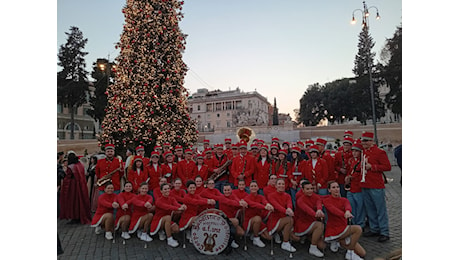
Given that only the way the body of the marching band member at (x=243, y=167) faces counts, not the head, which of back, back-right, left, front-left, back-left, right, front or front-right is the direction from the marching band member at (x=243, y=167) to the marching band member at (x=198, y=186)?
front-right

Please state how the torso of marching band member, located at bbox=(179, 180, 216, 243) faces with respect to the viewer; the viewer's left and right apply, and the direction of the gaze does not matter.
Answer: facing the viewer and to the right of the viewer

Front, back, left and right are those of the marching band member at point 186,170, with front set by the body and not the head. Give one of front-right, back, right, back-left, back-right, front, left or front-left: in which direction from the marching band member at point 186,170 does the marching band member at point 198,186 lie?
front

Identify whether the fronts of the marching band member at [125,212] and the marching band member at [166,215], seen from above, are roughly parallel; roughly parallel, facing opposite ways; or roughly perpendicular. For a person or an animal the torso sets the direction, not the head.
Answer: roughly parallel

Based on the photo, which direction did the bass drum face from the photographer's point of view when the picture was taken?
facing the viewer

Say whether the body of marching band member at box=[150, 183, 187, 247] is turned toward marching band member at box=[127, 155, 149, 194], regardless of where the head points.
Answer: no

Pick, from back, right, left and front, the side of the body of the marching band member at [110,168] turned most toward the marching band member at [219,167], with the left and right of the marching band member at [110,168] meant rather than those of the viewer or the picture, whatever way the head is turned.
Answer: left

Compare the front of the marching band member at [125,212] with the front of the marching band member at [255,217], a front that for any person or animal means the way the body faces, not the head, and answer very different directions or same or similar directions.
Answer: same or similar directions

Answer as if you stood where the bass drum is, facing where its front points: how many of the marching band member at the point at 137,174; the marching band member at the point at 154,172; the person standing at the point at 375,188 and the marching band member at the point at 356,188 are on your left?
2

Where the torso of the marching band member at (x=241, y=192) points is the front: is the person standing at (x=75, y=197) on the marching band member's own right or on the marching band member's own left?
on the marching band member's own right

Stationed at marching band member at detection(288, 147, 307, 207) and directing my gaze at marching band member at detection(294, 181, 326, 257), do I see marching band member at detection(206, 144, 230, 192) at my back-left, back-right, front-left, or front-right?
back-right

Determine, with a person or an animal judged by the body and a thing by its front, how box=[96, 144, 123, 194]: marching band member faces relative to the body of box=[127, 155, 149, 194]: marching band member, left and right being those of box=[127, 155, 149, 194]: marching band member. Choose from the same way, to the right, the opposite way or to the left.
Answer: the same way

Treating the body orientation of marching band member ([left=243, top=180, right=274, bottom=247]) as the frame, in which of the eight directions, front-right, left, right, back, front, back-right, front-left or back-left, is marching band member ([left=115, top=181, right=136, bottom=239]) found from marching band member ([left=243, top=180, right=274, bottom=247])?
back-right

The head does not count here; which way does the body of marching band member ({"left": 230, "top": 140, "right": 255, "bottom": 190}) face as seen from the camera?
toward the camera

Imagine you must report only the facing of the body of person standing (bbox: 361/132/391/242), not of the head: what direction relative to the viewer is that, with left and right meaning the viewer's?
facing the viewer and to the left of the viewer

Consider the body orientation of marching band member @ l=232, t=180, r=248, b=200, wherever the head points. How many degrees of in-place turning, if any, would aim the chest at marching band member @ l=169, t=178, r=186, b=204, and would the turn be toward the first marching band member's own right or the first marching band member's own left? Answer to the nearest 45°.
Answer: approximately 90° to the first marching band member's own right

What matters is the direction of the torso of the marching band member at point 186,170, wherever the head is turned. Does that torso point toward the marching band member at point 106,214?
no

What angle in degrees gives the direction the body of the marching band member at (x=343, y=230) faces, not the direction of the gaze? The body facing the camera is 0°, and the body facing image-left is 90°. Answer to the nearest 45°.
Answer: approximately 315°

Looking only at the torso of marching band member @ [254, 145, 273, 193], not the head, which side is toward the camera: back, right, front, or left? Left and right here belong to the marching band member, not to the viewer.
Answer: front

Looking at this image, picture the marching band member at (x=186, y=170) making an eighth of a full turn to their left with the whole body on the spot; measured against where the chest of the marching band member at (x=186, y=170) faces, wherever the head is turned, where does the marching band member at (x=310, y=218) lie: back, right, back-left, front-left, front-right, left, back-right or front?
front
